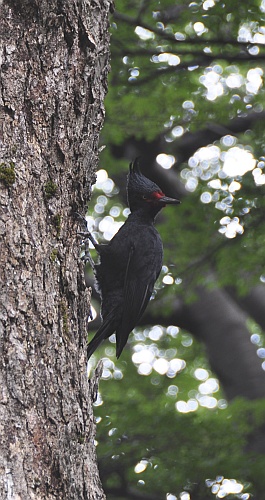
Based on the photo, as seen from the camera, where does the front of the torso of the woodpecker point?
to the viewer's left
